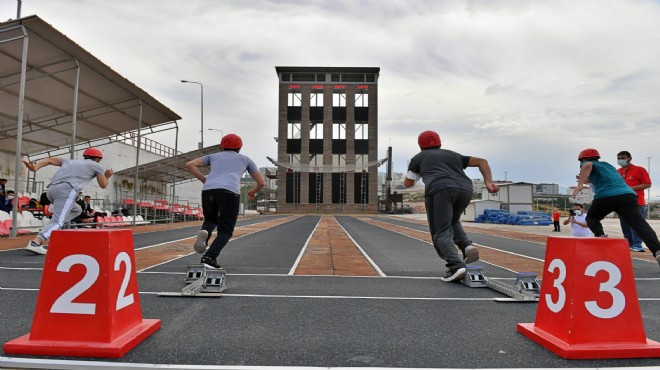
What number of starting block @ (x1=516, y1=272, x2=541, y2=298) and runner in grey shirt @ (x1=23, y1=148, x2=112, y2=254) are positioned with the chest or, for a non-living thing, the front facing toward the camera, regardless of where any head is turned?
0

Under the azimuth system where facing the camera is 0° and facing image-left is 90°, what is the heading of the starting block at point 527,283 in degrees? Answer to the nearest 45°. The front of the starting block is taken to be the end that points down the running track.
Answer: approximately 135°

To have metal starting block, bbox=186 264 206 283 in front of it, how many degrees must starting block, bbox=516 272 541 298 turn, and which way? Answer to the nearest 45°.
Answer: approximately 45° to its left

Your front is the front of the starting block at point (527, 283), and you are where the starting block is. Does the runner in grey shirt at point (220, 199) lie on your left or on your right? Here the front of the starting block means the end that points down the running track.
on your left

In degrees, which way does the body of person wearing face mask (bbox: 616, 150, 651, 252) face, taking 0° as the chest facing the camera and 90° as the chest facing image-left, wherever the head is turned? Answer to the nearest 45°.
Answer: approximately 45°

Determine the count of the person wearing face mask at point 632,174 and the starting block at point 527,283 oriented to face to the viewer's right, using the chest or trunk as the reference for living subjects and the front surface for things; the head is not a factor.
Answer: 0

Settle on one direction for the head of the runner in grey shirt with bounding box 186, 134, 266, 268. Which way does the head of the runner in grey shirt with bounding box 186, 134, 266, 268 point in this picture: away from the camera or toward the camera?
away from the camera

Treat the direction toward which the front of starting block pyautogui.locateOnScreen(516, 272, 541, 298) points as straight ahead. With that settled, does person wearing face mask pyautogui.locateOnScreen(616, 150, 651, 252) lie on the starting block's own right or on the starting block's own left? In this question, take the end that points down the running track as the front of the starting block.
on the starting block's own right

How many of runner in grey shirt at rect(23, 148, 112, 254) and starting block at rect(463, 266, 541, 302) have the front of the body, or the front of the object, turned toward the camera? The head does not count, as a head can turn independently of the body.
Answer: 0

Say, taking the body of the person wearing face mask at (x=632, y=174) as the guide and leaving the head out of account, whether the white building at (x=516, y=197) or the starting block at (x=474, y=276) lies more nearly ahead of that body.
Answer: the starting block

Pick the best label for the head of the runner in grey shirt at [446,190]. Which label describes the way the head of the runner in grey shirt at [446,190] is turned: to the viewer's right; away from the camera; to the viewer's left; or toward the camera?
away from the camera
